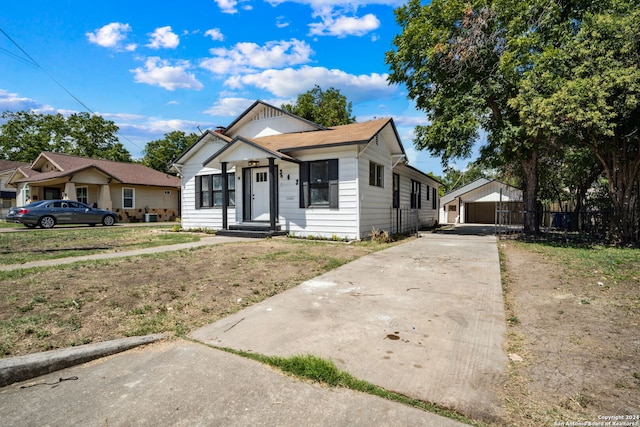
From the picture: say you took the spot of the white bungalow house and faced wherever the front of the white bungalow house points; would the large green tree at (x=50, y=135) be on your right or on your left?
on your right

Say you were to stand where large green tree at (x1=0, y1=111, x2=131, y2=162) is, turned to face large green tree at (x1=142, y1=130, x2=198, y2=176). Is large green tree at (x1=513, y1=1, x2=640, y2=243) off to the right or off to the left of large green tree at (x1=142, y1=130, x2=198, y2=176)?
right

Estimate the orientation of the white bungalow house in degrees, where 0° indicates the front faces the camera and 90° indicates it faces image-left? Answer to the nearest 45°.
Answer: approximately 45°

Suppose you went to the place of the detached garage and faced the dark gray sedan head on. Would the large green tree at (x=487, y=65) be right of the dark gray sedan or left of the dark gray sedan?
left

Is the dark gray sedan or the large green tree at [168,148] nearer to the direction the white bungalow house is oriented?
the dark gray sedan

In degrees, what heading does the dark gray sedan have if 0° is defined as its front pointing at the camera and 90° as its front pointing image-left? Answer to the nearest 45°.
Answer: approximately 225°
